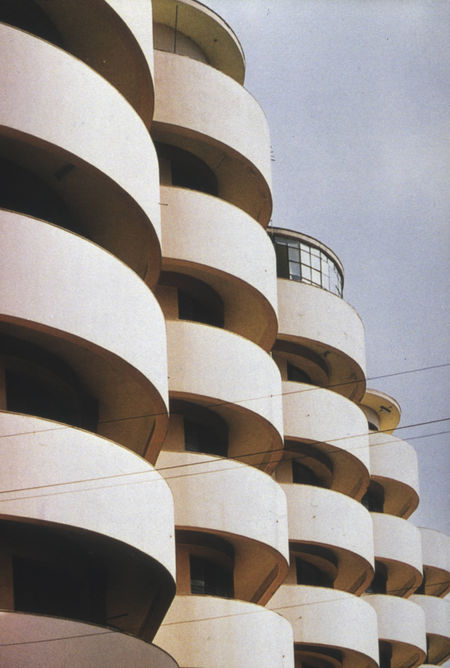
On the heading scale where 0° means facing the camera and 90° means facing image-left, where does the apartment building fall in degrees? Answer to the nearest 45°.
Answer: approximately 315°
